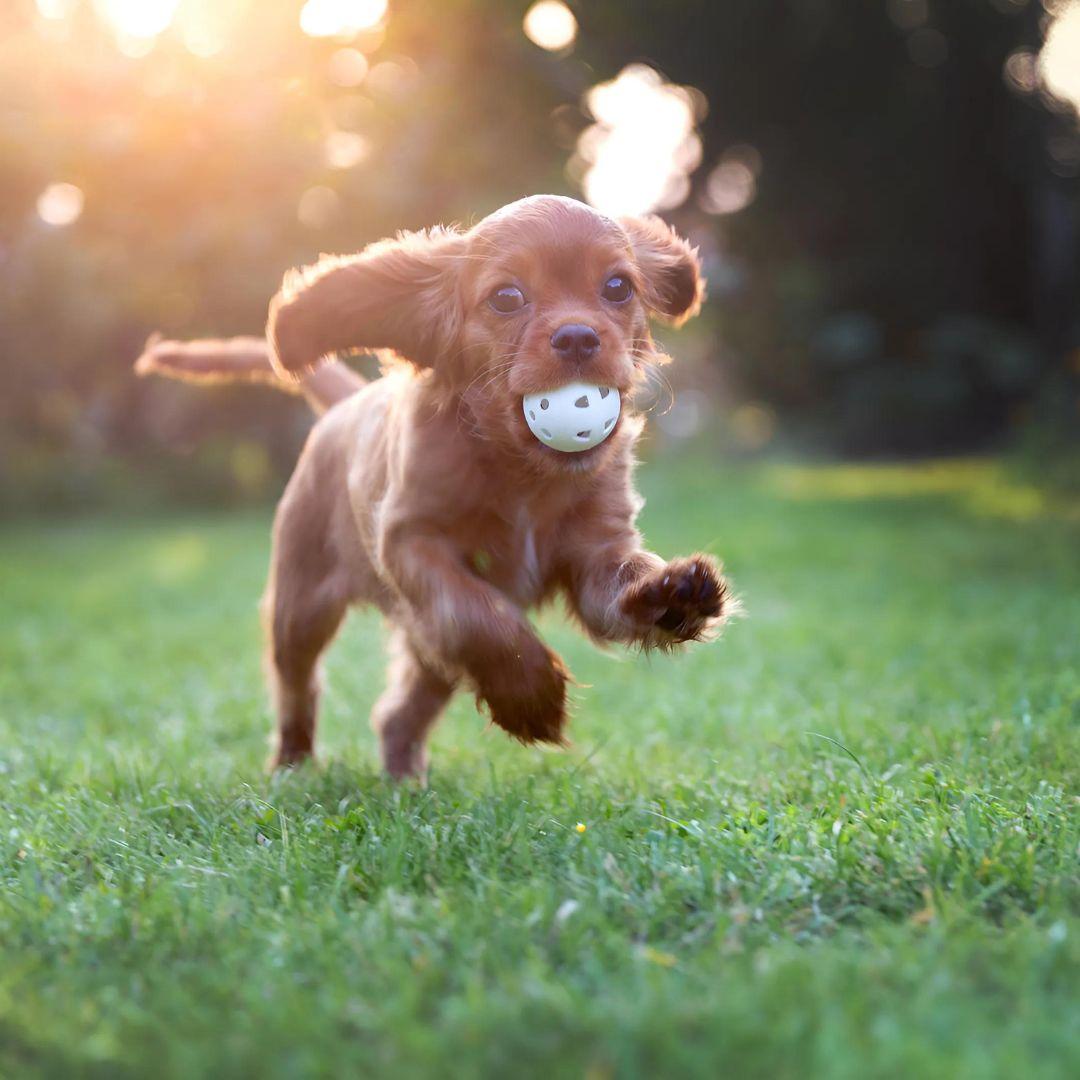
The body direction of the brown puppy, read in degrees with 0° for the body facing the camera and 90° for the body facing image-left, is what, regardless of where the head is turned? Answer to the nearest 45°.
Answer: approximately 315°
